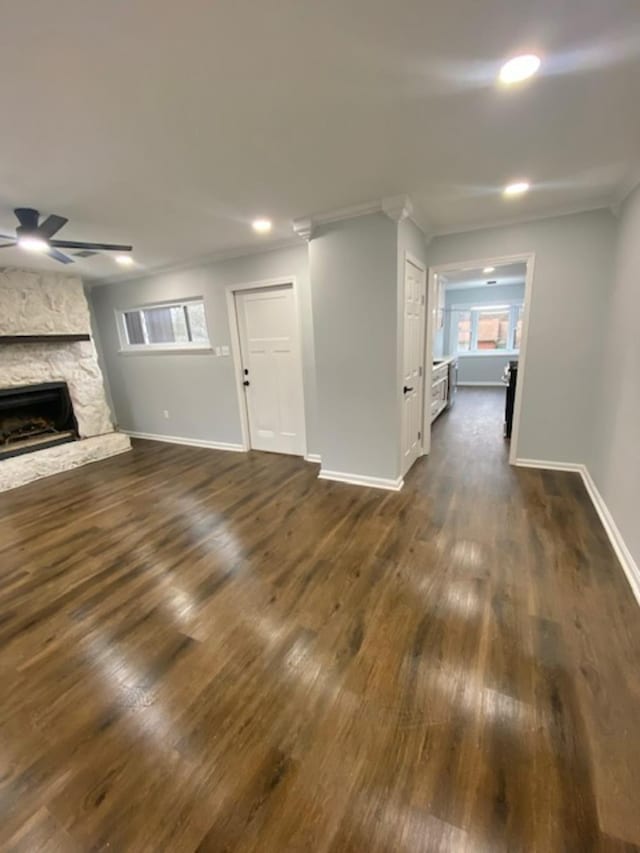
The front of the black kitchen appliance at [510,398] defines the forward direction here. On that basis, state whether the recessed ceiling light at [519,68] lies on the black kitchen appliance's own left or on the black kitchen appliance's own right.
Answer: on the black kitchen appliance's own left

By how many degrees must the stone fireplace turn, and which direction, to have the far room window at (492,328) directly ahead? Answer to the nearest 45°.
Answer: approximately 45° to its left

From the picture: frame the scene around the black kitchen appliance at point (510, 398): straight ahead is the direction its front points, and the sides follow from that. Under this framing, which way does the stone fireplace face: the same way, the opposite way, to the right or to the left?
the opposite way

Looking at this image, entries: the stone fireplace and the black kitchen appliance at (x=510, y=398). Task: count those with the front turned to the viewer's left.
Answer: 1

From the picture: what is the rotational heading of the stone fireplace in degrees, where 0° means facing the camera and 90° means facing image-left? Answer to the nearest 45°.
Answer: approximately 315°

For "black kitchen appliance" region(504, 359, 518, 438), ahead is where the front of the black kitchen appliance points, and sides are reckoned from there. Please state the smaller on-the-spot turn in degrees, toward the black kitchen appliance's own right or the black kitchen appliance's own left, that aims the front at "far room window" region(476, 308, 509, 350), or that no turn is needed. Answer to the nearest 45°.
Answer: approximately 90° to the black kitchen appliance's own right

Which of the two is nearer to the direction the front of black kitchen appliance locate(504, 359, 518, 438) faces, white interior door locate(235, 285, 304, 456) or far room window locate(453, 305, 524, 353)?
the white interior door

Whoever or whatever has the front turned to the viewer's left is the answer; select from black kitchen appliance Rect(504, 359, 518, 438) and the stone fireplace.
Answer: the black kitchen appliance

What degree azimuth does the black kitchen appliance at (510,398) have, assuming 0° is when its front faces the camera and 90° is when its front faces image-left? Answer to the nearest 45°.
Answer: approximately 90°
